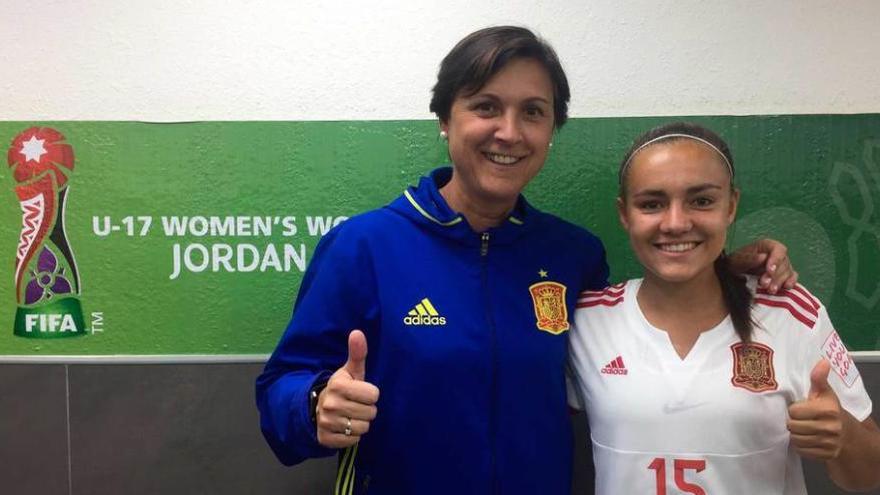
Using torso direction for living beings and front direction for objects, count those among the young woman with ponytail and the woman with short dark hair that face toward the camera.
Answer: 2

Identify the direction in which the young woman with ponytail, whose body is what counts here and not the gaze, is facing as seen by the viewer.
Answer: toward the camera

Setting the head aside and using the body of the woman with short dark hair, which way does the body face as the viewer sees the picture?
toward the camera
